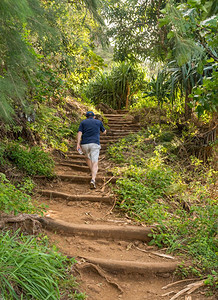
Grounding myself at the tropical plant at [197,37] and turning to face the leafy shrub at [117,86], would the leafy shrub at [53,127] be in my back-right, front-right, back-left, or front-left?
front-left

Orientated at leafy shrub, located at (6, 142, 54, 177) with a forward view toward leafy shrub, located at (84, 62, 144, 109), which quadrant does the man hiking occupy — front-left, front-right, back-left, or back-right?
front-right

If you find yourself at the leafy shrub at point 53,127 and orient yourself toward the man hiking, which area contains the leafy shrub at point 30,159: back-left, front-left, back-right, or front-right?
front-right

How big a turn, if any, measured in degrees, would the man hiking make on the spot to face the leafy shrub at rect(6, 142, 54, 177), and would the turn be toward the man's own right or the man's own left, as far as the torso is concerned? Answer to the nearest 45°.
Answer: approximately 90° to the man's own left

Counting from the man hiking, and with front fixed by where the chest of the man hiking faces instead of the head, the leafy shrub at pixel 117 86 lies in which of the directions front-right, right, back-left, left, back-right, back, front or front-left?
front

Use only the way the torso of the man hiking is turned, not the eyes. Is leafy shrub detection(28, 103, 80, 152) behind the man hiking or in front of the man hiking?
in front

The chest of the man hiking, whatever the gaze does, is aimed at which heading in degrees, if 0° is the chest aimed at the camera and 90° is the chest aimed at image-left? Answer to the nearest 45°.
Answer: approximately 180°

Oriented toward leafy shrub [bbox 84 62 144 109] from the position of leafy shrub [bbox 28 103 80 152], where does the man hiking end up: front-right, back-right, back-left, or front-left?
back-right
